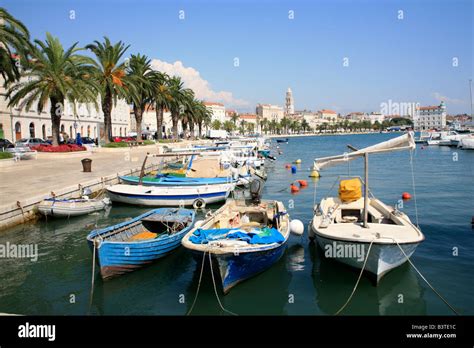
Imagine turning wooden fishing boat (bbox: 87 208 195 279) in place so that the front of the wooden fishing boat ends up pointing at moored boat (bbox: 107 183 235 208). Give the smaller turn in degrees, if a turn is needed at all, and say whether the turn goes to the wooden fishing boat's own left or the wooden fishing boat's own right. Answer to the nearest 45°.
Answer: approximately 135° to the wooden fishing boat's own right

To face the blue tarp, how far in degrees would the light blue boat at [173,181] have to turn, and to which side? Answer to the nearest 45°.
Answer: approximately 90° to its left

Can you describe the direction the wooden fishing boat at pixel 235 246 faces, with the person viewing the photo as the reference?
facing the viewer and to the left of the viewer

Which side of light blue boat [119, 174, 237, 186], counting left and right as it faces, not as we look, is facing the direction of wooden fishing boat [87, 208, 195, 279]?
left

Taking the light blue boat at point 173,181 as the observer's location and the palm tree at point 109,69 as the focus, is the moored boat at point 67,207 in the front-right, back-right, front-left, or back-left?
back-left

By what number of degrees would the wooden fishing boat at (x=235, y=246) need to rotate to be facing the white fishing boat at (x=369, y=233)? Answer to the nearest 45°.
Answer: approximately 135° to its left

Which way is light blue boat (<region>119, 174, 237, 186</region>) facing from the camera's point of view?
to the viewer's left

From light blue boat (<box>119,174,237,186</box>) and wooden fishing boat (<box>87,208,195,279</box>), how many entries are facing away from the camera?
0

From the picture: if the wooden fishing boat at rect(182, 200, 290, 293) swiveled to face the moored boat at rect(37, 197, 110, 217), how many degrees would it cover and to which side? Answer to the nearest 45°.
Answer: approximately 90° to its right

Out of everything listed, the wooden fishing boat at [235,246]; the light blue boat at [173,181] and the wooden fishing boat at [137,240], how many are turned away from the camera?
0

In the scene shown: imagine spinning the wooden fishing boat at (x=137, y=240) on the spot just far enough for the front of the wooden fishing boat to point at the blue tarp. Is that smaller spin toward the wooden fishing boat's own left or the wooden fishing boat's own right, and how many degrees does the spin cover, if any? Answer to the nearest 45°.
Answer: approximately 90° to the wooden fishing boat's own left

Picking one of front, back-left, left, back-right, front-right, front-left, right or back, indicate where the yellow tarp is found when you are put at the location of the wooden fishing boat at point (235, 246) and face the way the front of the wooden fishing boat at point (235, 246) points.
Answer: back
